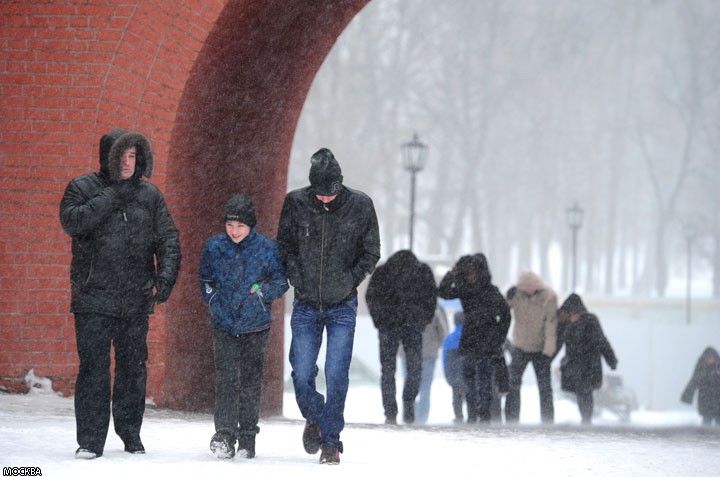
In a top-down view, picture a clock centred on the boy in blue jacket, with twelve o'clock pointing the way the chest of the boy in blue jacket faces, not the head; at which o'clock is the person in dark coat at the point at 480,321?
The person in dark coat is roughly at 7 o'clock from the boy in blue jacket.

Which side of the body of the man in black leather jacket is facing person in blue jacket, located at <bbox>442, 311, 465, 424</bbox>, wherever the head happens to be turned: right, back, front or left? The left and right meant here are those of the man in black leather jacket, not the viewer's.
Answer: back

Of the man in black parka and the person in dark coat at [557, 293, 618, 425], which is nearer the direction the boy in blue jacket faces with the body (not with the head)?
the man in black parka

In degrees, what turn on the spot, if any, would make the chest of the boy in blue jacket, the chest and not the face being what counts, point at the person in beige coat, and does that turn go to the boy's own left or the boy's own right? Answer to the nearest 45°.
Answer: approximately 135° to the boy's own left

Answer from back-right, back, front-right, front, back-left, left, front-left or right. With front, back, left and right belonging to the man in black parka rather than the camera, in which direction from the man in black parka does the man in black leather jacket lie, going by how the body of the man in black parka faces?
left

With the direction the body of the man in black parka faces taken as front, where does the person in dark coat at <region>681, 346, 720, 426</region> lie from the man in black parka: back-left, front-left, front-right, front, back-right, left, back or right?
back-left

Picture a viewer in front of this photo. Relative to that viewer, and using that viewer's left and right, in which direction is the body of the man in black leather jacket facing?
facing the viewer

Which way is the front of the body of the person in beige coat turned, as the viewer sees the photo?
toward the camera

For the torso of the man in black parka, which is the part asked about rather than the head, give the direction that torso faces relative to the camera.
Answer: toward the camera
